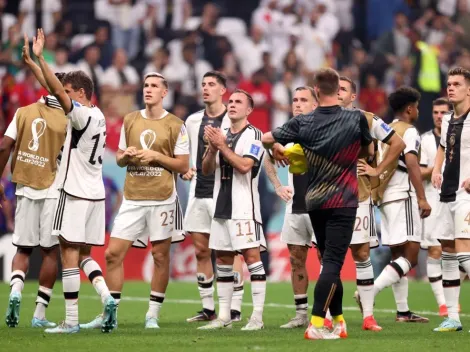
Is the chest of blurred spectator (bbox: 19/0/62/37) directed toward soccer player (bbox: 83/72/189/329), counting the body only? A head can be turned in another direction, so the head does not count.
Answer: yes

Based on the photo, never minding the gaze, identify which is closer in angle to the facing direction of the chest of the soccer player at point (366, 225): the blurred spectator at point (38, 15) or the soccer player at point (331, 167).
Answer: the soccer player

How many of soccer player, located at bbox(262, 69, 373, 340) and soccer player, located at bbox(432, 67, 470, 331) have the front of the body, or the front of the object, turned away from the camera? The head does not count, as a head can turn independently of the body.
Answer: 1

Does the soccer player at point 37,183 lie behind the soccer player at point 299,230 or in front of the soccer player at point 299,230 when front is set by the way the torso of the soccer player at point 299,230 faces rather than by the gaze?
in front

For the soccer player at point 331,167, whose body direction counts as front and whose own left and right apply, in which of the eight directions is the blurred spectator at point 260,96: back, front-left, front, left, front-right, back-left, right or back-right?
front

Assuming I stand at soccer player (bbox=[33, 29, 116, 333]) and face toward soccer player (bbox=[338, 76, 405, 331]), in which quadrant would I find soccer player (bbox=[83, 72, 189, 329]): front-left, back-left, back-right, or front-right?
front-left

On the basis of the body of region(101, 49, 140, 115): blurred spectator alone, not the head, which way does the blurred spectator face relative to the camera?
toward the camera

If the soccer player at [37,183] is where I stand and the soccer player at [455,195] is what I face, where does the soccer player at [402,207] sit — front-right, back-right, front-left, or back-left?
front-left

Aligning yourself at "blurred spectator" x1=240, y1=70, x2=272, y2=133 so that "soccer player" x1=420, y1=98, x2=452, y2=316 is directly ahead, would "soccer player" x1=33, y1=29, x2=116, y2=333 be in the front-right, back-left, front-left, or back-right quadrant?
front-right

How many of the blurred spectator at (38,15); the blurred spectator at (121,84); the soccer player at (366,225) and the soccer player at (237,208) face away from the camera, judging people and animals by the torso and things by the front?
0

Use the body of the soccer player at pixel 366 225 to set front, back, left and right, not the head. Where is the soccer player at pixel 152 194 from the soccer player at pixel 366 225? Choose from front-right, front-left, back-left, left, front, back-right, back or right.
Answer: front-right

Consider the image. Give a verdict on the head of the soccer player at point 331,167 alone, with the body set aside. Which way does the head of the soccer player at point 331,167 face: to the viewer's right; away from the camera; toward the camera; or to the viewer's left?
away from the camera

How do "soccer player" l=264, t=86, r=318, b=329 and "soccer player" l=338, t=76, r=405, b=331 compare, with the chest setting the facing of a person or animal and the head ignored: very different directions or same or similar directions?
same or similar directions

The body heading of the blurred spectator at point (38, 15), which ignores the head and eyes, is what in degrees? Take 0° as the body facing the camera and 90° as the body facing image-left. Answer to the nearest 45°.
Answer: approximately 0°

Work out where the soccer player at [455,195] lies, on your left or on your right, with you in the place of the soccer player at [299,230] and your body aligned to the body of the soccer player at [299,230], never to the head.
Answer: on your left

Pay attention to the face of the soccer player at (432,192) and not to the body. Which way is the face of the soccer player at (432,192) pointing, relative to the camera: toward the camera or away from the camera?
toward the camera

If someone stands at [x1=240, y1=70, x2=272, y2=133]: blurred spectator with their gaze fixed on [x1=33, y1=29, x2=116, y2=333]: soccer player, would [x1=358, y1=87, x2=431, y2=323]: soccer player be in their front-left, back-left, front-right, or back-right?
front-left
